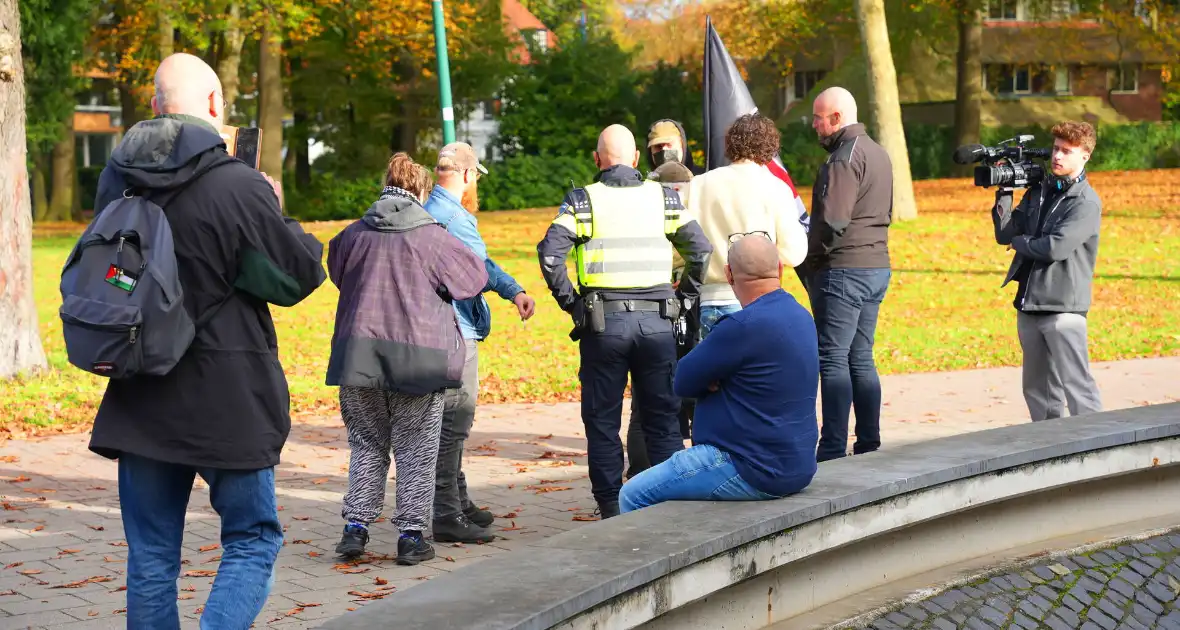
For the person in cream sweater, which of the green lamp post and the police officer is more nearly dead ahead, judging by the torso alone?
the green lamp post

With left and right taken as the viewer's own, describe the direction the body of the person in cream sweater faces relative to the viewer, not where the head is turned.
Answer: facing away from the viewer

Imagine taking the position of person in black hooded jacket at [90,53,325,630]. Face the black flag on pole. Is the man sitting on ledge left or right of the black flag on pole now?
right

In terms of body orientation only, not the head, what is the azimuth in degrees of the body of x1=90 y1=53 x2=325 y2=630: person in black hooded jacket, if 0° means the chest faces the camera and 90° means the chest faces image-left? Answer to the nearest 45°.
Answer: approximately 225°

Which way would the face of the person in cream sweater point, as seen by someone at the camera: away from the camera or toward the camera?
away from the camera

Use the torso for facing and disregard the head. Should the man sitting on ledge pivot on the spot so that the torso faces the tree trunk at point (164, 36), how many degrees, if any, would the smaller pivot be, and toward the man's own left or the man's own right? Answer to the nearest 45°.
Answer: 0° — they already face it

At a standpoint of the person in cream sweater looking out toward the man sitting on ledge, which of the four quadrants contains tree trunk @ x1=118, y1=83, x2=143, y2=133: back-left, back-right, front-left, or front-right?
back-right

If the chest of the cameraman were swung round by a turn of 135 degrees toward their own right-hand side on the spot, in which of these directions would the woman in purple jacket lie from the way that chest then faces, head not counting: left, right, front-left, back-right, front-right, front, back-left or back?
back-left

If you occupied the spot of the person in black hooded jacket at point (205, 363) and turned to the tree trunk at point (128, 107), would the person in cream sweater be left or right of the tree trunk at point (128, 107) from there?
right

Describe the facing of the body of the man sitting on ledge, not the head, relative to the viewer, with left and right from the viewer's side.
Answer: facing away from the viewer and to the left of the viewer

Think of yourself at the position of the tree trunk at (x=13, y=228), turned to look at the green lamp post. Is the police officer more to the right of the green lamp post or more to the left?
right

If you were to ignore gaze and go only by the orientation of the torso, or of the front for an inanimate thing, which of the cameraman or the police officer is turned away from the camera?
the police officer

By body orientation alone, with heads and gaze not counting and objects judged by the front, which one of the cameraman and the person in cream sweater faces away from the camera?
the person in cream sweater

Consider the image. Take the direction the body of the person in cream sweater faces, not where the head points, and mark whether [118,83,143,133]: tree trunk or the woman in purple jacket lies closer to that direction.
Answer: the tree trunk

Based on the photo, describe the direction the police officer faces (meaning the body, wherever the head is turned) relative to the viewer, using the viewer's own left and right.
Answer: facing away from the viewer

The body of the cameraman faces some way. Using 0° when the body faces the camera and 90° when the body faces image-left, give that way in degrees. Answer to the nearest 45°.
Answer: approximately 45°

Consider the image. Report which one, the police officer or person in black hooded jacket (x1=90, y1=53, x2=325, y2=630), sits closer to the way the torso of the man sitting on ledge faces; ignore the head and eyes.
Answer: the police officer

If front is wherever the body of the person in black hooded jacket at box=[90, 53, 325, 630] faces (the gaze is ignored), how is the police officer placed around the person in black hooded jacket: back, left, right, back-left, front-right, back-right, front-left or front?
front

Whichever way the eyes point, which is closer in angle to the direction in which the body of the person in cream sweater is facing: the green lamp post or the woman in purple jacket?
the green lamp post

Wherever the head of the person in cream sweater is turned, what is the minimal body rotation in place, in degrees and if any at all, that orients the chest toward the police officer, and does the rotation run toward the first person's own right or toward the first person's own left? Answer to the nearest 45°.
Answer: approximately 135° to the first person's own left

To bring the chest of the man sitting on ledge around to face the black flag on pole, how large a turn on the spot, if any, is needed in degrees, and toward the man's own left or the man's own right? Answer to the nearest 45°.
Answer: approximately 45° to the man's own right

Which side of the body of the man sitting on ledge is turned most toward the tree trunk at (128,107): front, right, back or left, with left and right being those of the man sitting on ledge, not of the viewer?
front

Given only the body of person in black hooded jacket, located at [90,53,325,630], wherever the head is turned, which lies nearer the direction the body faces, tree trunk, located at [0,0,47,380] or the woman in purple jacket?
the woman in purple jacket
